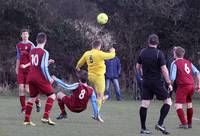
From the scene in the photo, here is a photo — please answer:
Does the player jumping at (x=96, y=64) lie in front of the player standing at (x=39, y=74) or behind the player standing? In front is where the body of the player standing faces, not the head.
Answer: in front

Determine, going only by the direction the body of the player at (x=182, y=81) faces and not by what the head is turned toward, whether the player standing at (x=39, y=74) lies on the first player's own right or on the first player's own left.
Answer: on the first player's own left

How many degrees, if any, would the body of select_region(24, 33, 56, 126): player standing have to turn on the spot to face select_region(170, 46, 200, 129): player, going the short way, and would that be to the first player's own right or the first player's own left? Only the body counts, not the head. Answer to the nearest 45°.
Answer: approximately 45° to the first player's own right

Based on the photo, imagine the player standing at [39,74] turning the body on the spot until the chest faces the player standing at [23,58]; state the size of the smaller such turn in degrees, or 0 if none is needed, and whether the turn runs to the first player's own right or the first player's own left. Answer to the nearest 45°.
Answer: approximately 45° to the first player's own left

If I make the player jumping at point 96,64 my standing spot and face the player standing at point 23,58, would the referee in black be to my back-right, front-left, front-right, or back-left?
back-left

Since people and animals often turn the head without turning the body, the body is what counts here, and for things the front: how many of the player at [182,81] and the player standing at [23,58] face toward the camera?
1

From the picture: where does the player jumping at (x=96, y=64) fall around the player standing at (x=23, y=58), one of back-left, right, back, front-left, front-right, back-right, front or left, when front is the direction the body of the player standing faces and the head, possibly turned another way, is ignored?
left

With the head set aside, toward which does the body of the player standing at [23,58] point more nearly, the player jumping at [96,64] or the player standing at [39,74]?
the player standing

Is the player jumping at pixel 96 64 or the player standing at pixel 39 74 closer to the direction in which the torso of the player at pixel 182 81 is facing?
the player jumping

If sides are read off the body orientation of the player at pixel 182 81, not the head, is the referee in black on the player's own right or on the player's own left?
on the player's own left

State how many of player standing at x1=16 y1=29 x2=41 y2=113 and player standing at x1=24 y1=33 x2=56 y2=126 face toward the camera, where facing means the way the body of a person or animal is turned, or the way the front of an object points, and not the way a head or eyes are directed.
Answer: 1

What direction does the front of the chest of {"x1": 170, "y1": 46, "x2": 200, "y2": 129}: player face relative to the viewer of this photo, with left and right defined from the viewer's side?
facing away from the viewer and to the left of the viewer

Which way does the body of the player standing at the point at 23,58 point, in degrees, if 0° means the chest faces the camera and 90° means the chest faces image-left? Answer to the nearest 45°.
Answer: approximately 0°
